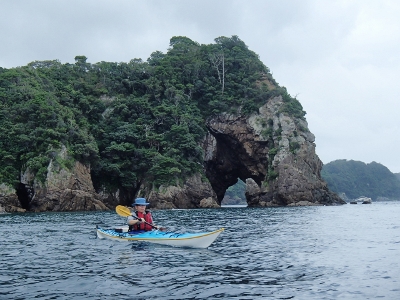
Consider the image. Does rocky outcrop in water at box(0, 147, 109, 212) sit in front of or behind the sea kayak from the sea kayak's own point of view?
behind

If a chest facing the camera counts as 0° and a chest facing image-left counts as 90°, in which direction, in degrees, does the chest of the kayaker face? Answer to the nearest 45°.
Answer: approximately 315°

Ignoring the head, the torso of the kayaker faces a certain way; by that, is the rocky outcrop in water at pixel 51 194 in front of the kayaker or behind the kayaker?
behind

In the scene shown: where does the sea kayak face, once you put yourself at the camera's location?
facing the viewer and to the right of the viewer
